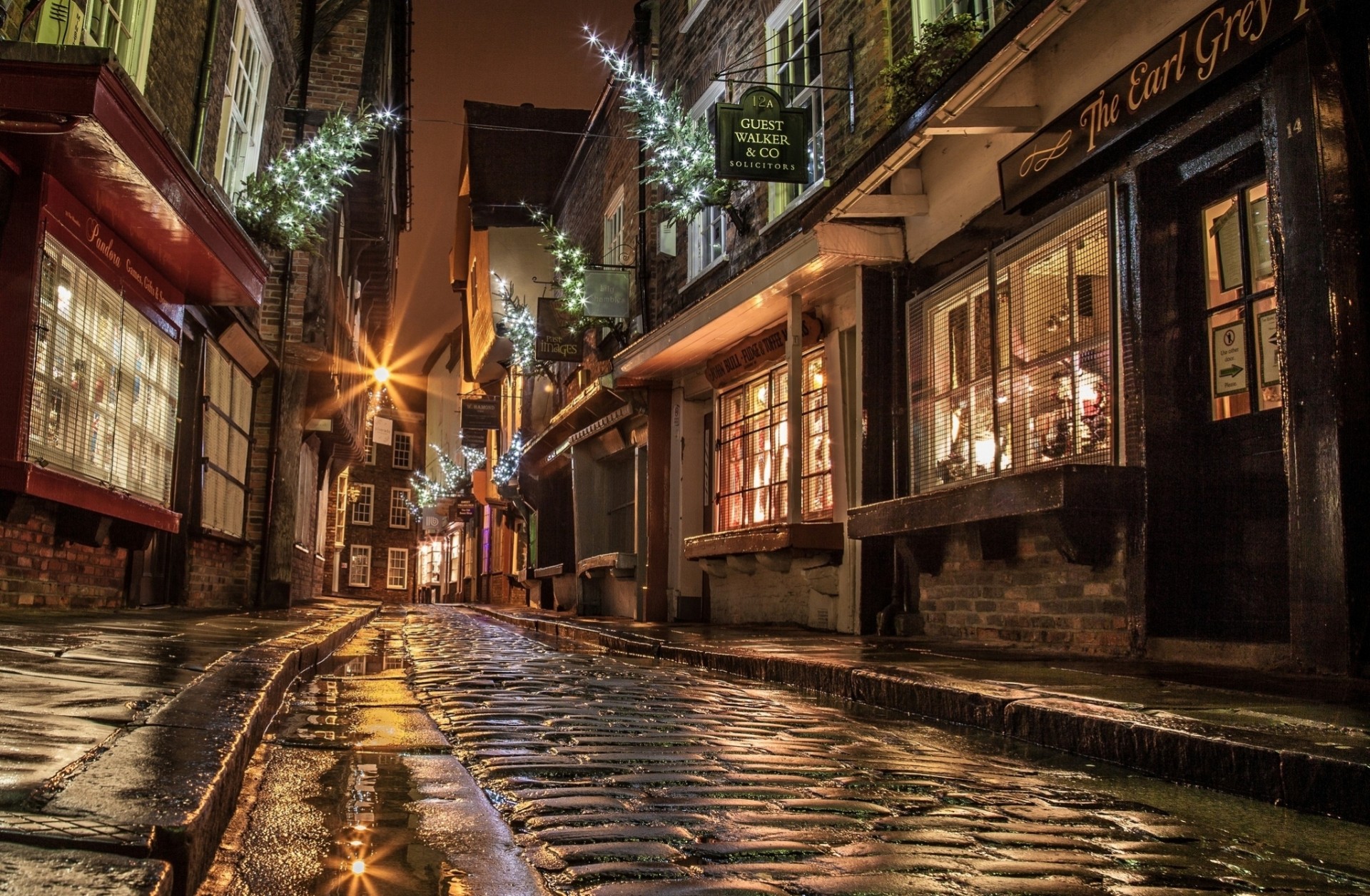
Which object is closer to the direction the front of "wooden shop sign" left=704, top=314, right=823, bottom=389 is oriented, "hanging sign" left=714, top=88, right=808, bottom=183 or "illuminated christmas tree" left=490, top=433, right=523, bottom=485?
the hanging sign

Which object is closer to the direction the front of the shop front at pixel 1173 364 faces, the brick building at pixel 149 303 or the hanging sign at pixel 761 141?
the brick building

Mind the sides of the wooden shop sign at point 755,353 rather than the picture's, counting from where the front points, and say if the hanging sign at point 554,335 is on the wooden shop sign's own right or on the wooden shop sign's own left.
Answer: on the wooden shop sign's own right

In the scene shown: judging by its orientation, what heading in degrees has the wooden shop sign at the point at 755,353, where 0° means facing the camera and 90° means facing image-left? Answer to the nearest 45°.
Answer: approximately 45°

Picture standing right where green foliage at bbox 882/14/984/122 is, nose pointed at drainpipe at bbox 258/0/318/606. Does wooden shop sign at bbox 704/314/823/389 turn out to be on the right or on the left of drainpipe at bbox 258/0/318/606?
right

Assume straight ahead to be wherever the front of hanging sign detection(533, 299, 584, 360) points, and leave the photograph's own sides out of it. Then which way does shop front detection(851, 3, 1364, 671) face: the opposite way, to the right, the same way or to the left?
to the right

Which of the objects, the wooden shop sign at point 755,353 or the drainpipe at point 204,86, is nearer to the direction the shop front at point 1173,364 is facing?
the drainpipe

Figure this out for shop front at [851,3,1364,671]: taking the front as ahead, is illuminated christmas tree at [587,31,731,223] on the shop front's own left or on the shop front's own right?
on the shop front's own right

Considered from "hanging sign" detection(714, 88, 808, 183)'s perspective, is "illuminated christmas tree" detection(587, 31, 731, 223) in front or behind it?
behind

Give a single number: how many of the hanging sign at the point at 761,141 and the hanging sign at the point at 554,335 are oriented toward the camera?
2

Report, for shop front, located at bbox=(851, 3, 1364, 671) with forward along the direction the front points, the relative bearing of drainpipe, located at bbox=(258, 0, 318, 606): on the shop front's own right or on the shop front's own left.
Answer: on the shop front's own right

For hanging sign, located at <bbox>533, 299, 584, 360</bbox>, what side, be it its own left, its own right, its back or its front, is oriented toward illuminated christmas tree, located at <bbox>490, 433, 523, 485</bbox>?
back

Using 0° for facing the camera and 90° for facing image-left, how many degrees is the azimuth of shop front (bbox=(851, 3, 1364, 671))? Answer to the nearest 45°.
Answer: approximately 45°
